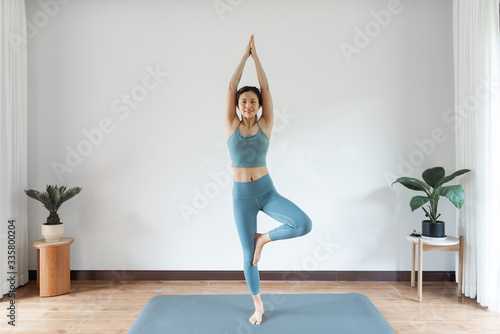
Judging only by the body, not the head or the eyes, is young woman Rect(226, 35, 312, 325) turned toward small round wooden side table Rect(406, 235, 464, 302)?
no

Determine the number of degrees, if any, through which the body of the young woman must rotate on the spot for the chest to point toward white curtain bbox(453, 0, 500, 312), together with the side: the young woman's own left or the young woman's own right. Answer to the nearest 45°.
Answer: approximately 90° to the young woman's own left

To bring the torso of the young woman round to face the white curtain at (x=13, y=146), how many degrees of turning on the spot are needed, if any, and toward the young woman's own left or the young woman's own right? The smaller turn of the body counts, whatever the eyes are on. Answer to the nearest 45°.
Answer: approximately 90° to the young woman's own right

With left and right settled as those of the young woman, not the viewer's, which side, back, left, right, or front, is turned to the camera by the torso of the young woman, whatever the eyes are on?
front

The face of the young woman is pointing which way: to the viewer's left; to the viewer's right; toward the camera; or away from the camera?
toward the camera

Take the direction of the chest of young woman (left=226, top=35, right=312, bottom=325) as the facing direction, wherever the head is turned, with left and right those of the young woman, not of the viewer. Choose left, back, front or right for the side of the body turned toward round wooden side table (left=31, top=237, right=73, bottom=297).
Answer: right

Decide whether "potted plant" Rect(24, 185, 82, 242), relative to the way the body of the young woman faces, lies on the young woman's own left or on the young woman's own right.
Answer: on the young woman's own right

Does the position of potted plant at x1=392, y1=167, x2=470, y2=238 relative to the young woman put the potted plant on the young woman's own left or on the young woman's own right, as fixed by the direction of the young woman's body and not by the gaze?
on the young woman's own left
